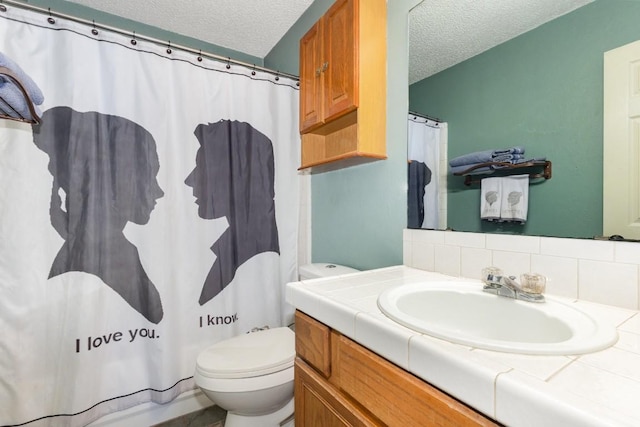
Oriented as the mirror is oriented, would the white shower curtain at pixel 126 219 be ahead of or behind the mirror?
ahead

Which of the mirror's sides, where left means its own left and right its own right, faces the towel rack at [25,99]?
front

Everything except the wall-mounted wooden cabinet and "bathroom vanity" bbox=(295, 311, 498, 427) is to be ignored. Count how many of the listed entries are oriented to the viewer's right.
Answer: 0

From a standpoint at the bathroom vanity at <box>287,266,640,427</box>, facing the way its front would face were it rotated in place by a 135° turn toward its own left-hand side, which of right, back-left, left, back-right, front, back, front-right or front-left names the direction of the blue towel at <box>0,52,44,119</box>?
back

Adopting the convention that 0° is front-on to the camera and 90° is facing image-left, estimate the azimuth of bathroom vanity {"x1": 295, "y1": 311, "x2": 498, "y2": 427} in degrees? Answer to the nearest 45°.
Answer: approximately 45°

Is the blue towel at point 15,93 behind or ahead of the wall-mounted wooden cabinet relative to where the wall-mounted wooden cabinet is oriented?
ahead

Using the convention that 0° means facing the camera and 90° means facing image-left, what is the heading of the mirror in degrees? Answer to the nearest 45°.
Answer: approximately 45°

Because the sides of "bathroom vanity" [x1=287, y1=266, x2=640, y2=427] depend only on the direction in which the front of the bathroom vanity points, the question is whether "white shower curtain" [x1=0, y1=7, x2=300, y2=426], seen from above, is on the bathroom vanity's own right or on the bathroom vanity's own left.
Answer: on the bathroom vanity's own right

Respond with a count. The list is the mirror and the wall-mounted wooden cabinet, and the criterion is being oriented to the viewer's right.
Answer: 0

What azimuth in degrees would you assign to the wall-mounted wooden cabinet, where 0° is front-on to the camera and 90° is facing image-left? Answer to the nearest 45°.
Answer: approximately 45°
